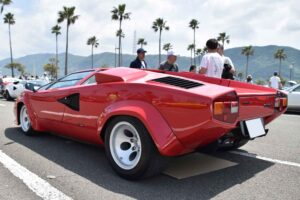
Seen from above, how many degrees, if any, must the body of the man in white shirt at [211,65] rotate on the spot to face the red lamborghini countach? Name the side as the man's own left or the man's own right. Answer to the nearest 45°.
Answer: approximately 180°

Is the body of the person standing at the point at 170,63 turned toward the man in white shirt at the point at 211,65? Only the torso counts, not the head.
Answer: no

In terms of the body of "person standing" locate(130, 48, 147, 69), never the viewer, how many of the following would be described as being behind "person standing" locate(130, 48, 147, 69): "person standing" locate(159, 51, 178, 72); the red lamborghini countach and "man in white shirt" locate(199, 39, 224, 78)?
0

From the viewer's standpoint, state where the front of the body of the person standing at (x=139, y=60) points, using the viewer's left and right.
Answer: facing the viewer and to the right of the viewer

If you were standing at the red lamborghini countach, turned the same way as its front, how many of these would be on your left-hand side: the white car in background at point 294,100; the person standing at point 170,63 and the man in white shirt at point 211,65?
0

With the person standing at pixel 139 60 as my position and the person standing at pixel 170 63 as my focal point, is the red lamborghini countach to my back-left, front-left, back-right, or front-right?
front-right

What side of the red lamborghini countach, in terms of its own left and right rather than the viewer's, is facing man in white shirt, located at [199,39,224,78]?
right

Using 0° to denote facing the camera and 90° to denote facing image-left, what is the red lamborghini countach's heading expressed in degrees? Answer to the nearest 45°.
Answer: approximately 135°

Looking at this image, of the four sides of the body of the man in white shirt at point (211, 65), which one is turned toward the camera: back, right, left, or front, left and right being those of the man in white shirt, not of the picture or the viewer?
back

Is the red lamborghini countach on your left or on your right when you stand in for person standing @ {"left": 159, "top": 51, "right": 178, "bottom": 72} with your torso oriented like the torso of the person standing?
on your right
